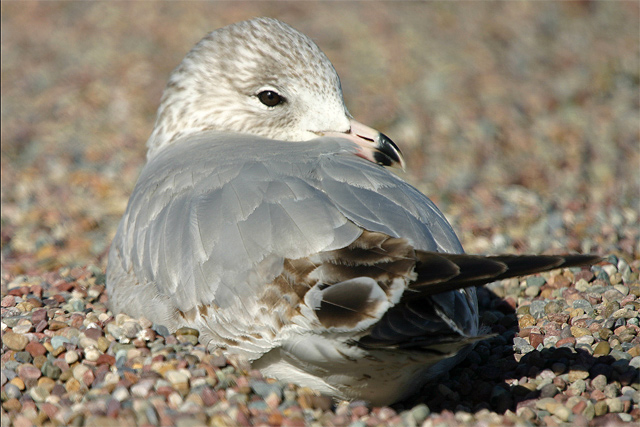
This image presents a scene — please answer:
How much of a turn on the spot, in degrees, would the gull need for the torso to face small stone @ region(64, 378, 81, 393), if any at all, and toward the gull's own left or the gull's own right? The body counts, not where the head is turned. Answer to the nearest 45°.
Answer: approximately 45° to the gull's own left

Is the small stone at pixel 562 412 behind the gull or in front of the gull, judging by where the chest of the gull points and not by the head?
behind

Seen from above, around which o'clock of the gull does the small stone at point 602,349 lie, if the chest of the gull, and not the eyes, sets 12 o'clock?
The small stone is roughly at 4 o'clock from the gull.

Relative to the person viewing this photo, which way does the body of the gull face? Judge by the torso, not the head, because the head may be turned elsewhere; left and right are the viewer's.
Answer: facing away from the viewer and to the left of the viewer

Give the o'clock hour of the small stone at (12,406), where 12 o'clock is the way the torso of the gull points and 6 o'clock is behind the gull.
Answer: The small stone is roughly at 10 o'clock from the gull.

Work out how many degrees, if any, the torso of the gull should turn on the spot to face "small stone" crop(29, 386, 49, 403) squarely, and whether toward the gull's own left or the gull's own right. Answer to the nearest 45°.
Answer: approximately 45° to the gull's own left

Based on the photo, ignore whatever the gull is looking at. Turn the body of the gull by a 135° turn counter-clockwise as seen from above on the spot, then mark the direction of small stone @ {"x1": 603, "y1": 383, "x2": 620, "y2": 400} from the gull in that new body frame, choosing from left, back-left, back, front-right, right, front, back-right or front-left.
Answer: left
